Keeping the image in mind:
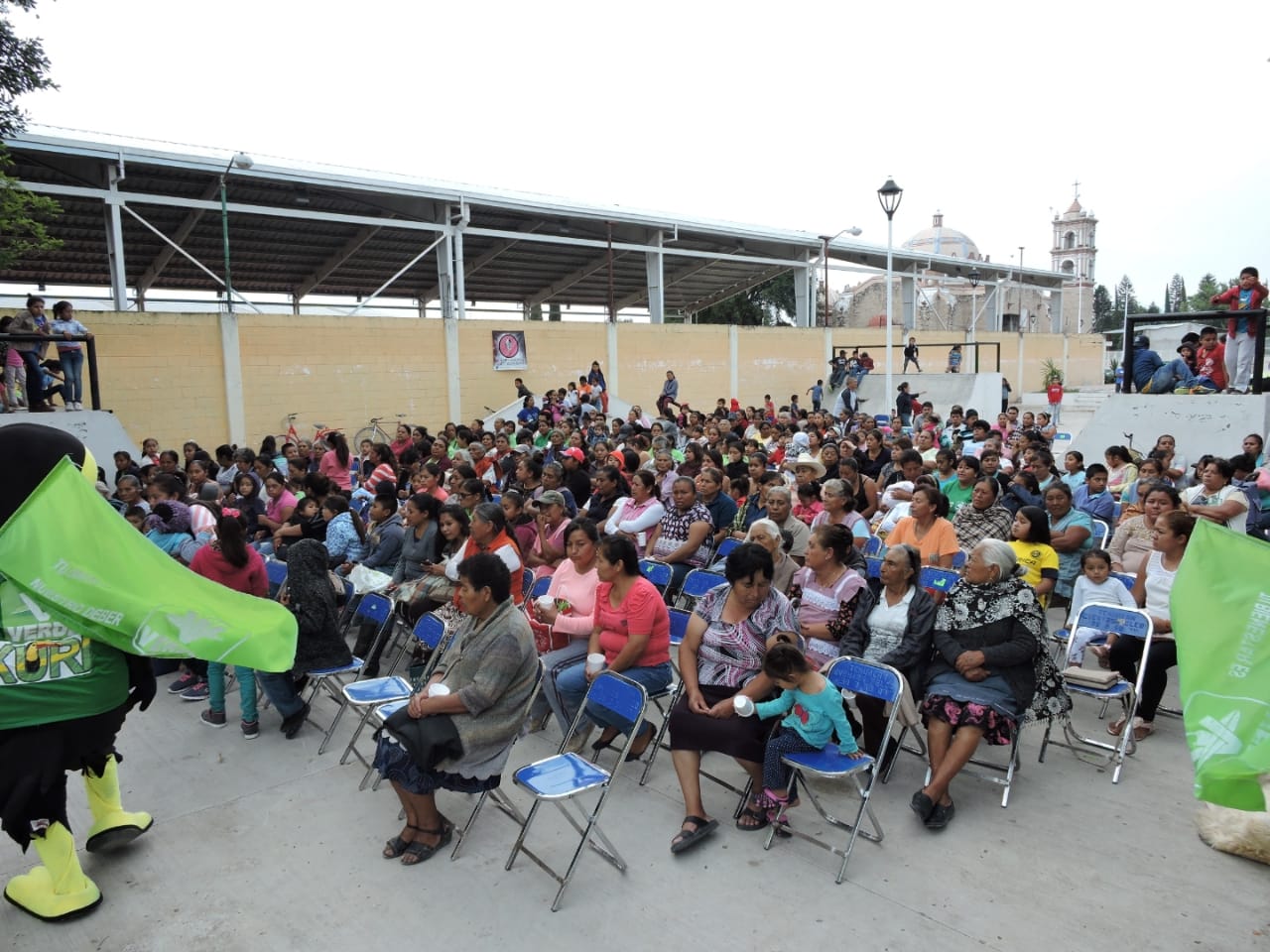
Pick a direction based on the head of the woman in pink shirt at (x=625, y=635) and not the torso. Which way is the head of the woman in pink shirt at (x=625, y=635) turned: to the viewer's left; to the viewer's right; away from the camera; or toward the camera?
to the viewer's left

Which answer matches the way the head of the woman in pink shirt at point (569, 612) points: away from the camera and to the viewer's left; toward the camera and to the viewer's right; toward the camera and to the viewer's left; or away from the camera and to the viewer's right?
toward the camera and to the viewer's left

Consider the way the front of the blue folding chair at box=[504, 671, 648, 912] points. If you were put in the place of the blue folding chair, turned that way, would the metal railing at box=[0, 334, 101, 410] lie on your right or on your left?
on your right

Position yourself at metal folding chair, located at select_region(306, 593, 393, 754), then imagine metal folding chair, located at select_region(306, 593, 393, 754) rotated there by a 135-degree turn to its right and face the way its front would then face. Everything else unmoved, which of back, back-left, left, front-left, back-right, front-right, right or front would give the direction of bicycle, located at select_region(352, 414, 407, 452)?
front

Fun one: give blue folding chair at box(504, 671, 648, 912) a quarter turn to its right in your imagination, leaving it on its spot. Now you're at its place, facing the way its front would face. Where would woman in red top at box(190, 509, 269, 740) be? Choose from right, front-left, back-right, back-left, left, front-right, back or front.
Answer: front

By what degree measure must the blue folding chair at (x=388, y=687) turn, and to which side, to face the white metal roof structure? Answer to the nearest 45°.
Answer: approximately 135° to its right

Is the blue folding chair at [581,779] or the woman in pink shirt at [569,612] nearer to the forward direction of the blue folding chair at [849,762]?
the blue folding chair

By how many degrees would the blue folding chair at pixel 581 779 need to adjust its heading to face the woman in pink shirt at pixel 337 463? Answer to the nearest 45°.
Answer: approximately 135° to its right

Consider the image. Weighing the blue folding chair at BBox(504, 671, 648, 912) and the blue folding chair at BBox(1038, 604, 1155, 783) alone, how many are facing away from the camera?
0

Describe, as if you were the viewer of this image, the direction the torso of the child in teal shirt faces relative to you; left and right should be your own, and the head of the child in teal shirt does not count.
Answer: facing the viewer and to the left of the viewer

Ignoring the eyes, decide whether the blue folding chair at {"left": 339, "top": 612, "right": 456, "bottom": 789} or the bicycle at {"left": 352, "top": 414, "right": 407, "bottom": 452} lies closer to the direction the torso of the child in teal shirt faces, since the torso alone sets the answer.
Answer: the blue folding chair

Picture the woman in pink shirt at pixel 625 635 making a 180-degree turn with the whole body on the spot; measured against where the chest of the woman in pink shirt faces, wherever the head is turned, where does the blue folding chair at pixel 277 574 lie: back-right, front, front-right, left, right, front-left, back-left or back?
left

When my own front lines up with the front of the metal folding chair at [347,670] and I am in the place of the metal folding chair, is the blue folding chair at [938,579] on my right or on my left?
on my left
